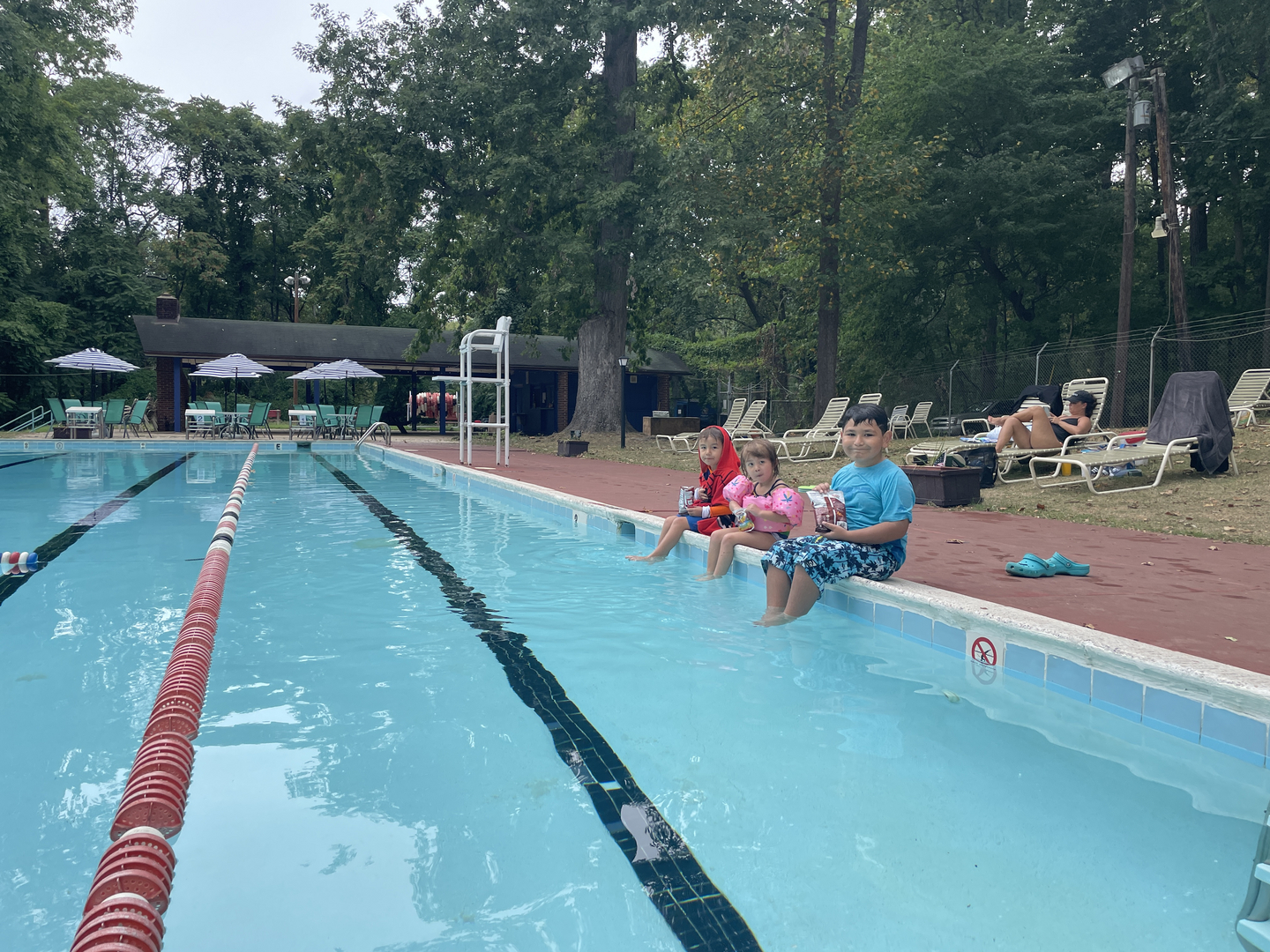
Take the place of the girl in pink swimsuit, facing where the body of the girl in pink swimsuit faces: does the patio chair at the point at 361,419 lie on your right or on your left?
on your right

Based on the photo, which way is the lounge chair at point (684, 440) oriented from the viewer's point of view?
to the viewer's left

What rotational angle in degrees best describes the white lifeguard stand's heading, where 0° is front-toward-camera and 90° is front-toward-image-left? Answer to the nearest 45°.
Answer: approximately 90°

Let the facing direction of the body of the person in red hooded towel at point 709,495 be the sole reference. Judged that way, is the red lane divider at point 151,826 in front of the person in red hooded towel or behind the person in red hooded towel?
in front

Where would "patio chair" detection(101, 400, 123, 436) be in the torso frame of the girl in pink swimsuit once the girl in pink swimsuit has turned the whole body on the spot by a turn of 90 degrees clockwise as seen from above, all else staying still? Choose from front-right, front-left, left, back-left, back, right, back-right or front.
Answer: front

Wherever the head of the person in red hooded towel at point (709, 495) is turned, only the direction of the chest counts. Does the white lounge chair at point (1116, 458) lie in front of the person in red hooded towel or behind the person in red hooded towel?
behind

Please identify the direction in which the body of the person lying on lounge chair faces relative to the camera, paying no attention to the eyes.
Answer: to the viewer's left

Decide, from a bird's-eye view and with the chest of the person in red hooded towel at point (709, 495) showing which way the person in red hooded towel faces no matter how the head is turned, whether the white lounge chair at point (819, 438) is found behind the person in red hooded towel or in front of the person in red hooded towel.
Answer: behind

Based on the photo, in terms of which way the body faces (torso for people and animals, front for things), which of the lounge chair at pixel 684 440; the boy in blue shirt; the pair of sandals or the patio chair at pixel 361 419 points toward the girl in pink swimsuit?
the pair of sandals

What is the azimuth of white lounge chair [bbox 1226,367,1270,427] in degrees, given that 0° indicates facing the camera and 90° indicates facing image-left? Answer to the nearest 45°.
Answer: approximately 45°

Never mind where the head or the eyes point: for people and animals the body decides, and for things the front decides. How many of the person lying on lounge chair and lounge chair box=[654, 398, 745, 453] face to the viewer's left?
2

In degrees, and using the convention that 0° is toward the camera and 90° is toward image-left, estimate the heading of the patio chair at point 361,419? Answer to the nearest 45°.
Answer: approximately 135°

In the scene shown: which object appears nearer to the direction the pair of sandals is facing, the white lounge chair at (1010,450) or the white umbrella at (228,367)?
the white umbrella
